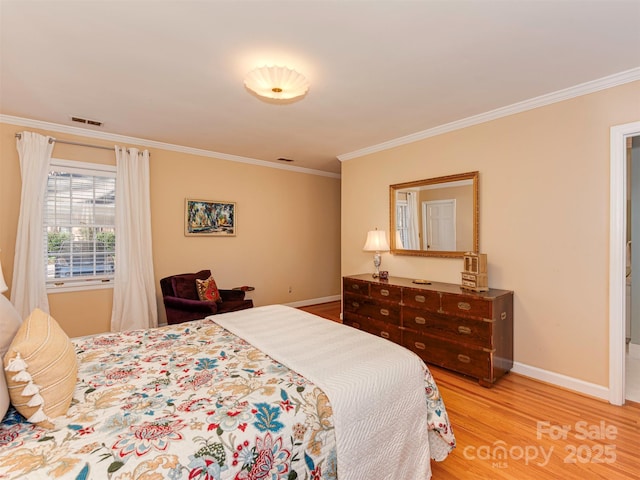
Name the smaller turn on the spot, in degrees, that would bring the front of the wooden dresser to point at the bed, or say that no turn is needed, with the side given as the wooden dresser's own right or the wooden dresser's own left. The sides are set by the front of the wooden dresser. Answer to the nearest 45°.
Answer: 0° — it already faces it

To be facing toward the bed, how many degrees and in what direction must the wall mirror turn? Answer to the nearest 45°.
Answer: approximately 45° to its left

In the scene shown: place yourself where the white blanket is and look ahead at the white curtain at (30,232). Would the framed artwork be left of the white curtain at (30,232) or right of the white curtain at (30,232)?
right

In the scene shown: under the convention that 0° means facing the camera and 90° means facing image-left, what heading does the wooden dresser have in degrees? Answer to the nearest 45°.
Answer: approximately 45°

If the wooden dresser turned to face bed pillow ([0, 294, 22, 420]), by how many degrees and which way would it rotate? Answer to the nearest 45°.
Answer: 0° — it already faces it

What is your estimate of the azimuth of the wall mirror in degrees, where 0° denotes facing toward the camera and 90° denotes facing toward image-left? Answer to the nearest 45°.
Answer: approximately 45°

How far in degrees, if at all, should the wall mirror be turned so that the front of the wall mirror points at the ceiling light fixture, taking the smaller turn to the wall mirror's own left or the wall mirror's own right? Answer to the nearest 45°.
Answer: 0° — it already faces it
